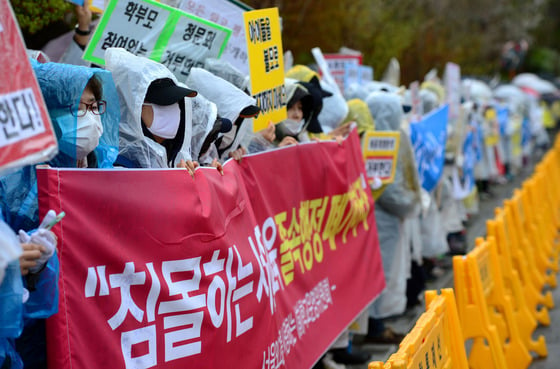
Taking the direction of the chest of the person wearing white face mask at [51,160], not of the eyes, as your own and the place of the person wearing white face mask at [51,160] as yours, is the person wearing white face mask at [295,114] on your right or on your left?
on your left

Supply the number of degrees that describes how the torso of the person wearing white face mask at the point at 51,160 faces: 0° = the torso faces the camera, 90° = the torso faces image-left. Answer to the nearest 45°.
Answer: approximately 315°

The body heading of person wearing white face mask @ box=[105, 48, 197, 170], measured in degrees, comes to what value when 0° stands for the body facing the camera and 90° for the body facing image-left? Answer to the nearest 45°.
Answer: approximately 315°

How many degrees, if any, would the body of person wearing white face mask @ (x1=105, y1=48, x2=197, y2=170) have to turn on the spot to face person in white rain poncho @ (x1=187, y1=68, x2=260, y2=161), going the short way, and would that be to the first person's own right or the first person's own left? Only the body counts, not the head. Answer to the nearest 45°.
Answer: approximately 90° to the first person's own left

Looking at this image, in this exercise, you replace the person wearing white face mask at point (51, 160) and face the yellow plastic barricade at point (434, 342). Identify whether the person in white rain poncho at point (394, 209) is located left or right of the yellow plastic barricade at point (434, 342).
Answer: left

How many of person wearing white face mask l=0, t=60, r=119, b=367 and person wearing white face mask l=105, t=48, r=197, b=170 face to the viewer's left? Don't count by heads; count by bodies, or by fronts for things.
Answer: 0

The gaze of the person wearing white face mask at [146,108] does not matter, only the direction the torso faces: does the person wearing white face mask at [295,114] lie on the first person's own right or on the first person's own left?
on the first person's own left

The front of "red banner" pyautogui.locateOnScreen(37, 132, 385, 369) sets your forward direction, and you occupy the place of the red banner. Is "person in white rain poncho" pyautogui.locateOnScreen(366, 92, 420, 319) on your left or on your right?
on your left

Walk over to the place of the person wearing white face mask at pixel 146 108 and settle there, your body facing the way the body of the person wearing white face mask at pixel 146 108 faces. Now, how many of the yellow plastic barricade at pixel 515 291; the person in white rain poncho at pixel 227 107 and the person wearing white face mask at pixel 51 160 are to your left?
2

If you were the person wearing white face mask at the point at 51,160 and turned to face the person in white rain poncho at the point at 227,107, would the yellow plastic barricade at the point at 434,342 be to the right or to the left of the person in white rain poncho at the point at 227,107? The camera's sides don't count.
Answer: right

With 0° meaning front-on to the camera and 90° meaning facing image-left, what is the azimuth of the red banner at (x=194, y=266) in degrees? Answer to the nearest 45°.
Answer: approximately 315°
